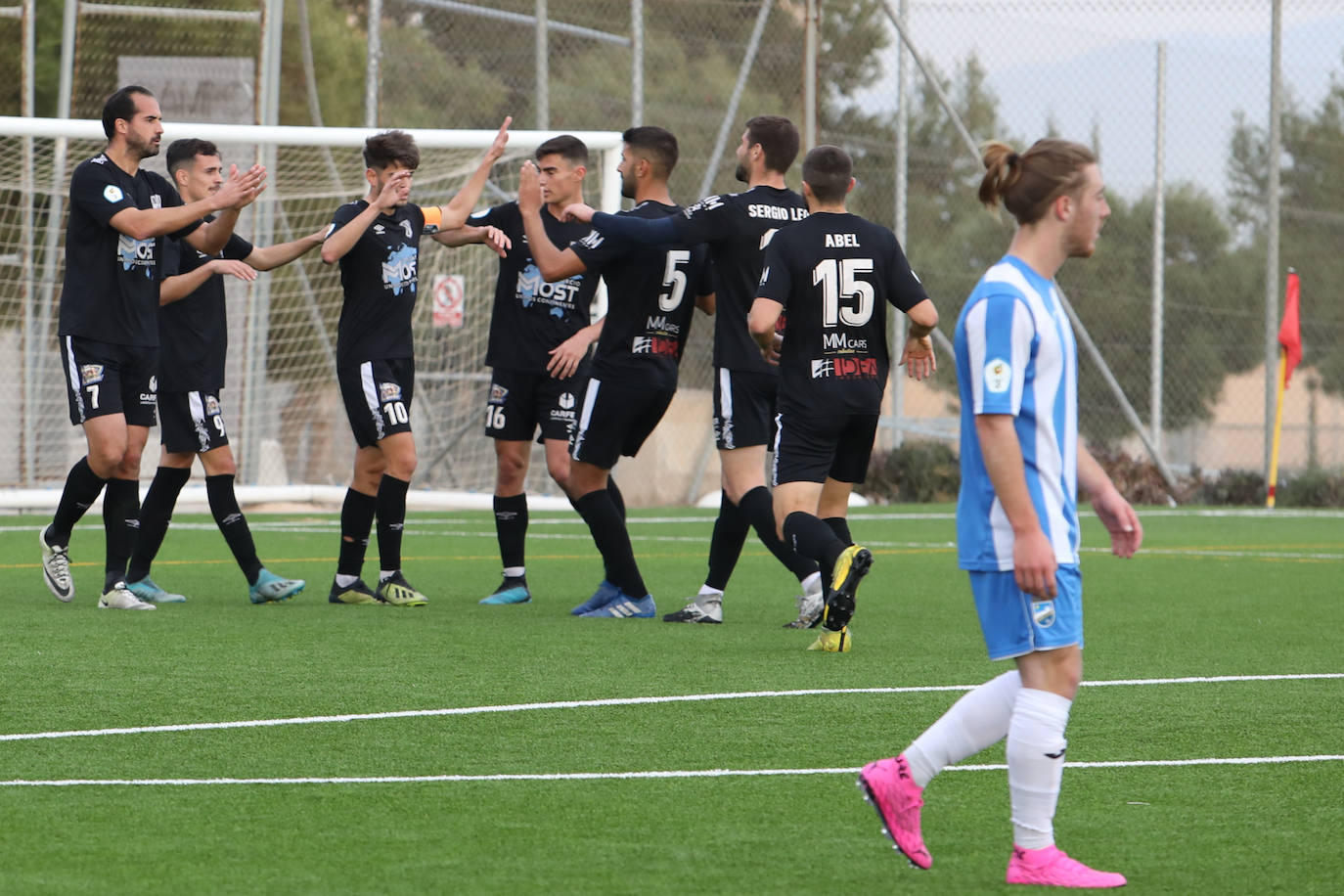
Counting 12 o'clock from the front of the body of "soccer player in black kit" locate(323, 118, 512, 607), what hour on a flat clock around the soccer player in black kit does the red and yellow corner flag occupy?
The red and yellow corner flag is roughly at 9 o'clock from the soccer player in black kit.

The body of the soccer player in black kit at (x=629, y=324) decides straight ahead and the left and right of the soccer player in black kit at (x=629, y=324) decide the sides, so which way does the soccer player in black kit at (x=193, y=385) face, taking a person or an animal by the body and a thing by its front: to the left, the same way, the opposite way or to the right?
the opposite way

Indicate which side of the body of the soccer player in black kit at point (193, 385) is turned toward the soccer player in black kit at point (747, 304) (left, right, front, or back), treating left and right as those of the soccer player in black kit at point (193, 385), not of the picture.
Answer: front

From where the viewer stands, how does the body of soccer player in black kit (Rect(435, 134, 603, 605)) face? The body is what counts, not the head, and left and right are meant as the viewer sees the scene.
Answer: facing the viewer

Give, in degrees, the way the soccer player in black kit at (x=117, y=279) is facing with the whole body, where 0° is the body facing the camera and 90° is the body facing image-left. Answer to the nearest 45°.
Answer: approximately 315°

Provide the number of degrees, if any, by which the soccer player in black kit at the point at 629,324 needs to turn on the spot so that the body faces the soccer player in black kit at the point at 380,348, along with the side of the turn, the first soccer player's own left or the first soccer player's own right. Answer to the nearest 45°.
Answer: approximately 45° to the first soccer player's own left

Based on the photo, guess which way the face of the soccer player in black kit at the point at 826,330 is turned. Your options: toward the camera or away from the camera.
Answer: away from the camera

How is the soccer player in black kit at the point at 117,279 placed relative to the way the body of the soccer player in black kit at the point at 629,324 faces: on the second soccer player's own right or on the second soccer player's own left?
on the second soccer player's own left

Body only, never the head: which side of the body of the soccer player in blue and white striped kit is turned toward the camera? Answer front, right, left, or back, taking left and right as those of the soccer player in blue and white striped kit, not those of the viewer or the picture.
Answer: right

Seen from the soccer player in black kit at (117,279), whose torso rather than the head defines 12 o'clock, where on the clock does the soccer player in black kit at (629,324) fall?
the soccer player in black kit at (629,324) is roughly at 11 o'clock from the soccer player in black kit at (117,279).

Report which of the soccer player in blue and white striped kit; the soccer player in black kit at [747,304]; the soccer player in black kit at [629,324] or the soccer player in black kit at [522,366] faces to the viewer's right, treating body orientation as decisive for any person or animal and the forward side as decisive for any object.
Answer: the soccer player in blue and white striped kit

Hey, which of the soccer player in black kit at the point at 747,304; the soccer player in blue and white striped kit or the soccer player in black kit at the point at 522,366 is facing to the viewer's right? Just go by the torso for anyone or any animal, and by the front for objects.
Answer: the soccer player in blue and white striped kit
